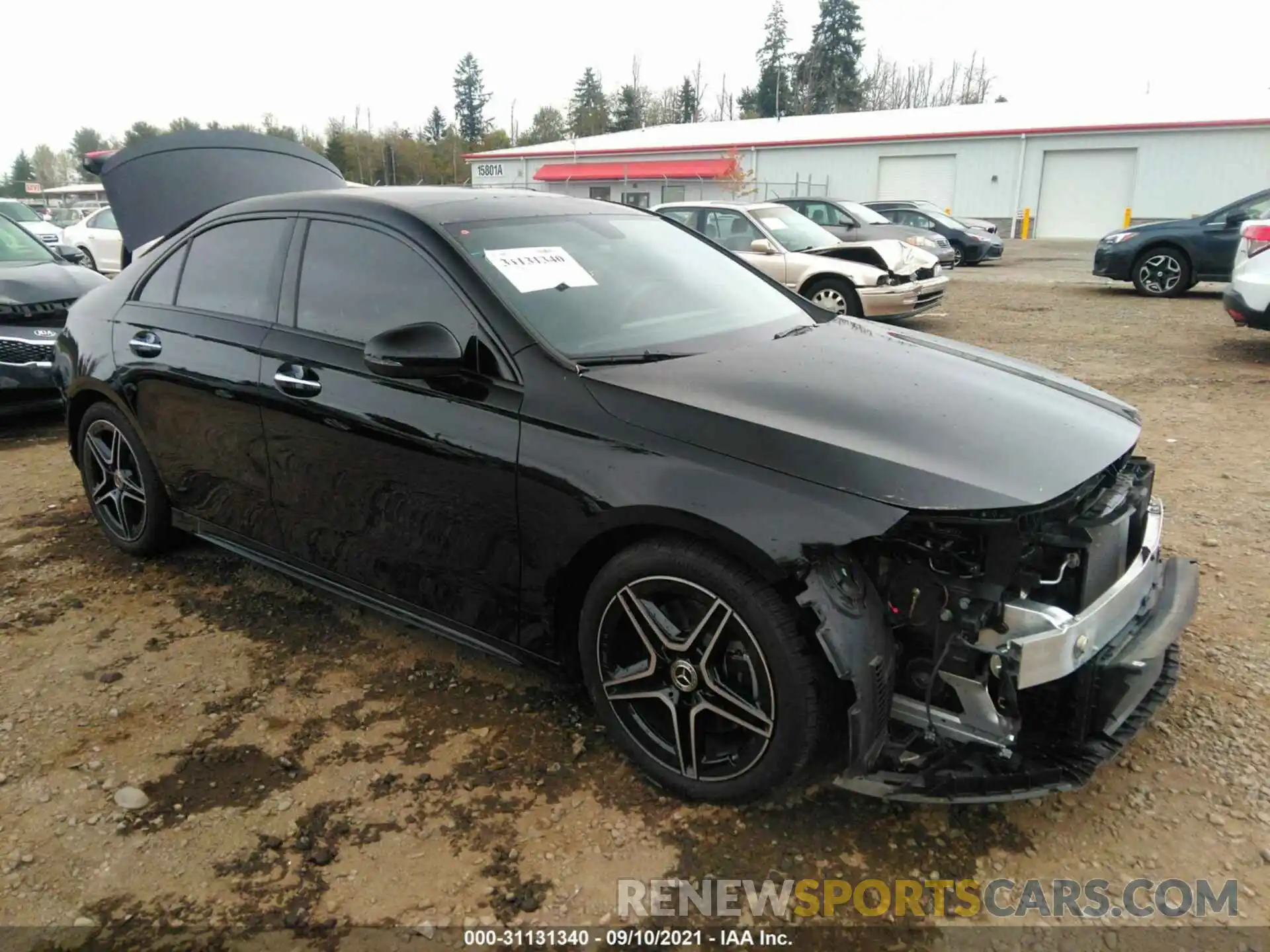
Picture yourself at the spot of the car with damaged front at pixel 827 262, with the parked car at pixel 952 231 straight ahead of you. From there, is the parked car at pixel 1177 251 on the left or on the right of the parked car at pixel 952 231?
right

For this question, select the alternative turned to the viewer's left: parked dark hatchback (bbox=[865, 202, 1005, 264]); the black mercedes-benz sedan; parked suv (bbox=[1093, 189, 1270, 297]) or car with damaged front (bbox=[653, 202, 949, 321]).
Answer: parked suv (bbox=[1093, 189, 1270, 297])

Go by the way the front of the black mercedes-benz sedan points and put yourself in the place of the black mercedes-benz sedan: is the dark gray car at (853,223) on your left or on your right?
on your left

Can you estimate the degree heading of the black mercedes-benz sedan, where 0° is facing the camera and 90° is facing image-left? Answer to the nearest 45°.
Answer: approximately 315°

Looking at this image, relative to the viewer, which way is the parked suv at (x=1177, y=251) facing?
to the viewer's left

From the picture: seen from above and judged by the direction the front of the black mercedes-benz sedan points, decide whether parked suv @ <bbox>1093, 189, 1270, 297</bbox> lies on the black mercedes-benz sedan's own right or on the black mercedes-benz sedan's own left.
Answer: on the black mercedes-benz sedan's own left

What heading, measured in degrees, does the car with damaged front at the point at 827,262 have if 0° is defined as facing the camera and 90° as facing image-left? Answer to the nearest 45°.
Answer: approximately 315°

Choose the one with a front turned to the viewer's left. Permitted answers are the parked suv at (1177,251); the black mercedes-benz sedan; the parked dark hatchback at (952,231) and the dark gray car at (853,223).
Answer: the parked suv at (1177,251)
